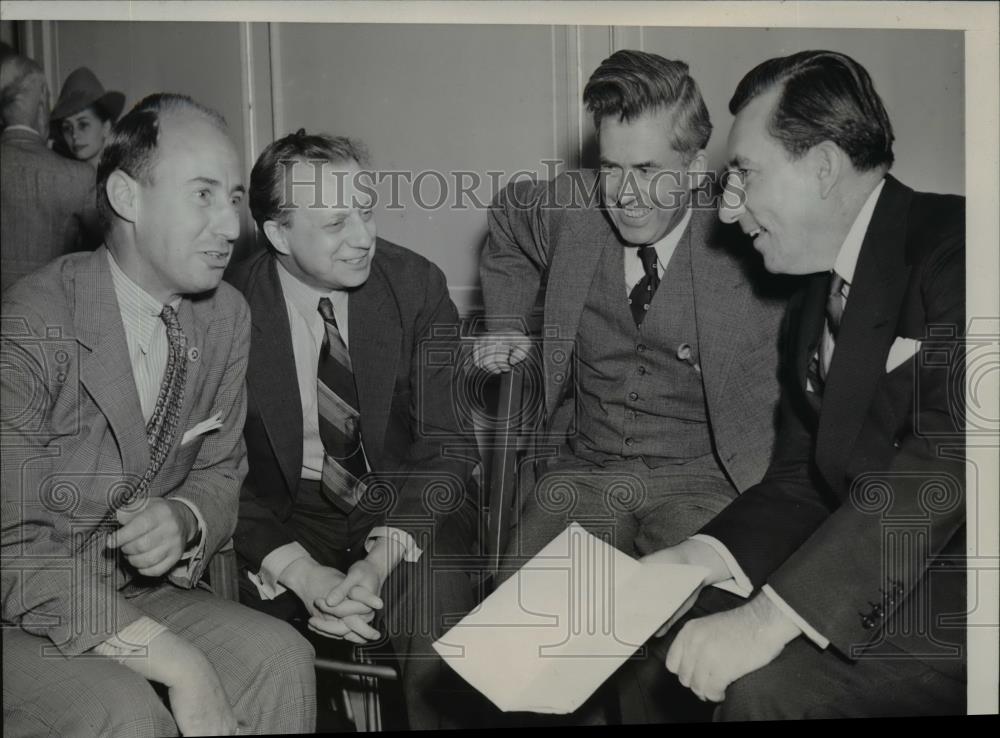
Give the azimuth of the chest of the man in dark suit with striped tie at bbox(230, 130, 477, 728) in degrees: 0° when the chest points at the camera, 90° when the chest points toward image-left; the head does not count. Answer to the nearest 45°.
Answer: approximately 315°

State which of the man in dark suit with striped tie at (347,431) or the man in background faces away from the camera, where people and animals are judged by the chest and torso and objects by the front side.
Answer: the man in background

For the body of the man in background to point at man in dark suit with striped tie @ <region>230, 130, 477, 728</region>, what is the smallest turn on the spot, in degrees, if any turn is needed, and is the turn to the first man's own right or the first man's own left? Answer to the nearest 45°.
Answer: approximately 90° to the first man's own right

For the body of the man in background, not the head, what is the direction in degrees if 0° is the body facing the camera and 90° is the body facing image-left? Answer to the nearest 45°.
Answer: approximately 180°

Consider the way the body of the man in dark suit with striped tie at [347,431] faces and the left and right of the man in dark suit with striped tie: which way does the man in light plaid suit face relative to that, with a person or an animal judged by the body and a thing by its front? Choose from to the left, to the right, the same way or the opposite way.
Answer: the same way

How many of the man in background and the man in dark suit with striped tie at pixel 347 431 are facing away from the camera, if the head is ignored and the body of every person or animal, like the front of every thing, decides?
1

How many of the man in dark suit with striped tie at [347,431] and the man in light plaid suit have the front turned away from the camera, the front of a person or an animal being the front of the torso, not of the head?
0

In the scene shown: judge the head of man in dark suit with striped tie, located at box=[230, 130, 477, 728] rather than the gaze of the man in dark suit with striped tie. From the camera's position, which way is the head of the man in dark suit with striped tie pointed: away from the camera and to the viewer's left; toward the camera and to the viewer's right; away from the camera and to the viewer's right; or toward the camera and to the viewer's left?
toward the camera and to the viewer's right

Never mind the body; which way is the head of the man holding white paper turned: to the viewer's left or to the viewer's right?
to the viewer's left

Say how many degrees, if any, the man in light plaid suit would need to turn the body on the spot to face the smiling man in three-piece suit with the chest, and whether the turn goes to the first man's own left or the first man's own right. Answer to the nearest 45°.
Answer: approximately 45° to the first man's own left

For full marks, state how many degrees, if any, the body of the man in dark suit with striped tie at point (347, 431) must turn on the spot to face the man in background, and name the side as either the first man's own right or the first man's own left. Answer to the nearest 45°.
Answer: approximately 135° to the first man's own right

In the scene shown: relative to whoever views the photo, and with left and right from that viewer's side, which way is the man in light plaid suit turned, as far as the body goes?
facing the viewer and to the right of the viewer
